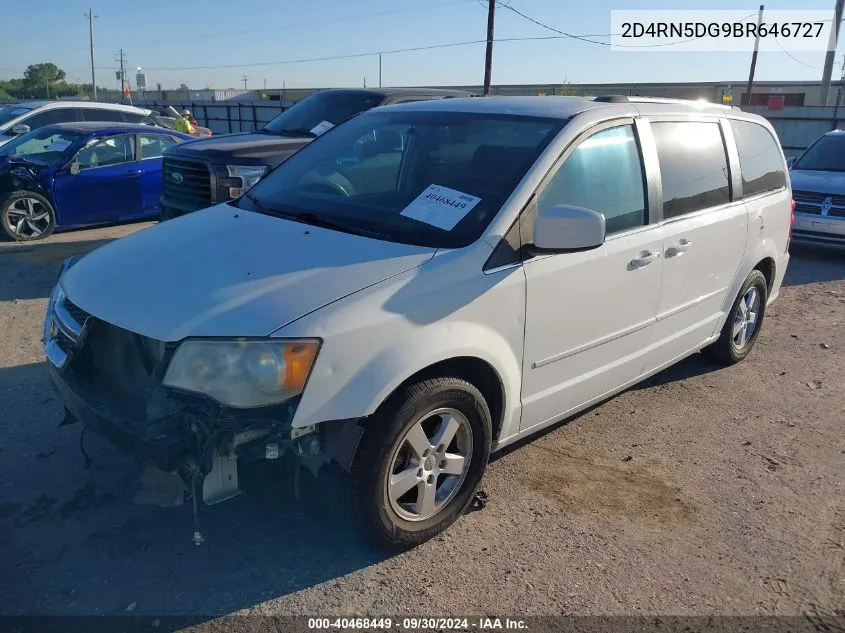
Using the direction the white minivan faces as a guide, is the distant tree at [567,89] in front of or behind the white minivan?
behind

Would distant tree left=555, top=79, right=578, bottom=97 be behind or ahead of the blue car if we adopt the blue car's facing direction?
behind

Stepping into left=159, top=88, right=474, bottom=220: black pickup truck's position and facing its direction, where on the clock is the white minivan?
The white minivan is roughly at 10 o'clock from the black pickup truck.

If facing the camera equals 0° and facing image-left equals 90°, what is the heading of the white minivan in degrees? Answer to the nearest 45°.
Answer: approximately 45°

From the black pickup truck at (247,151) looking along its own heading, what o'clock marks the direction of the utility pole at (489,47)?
The utility pole is roughly at 5 o'clock from the black pickup truck.

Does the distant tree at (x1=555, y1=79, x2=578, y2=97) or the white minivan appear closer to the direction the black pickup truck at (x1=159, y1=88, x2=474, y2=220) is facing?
the white minivan

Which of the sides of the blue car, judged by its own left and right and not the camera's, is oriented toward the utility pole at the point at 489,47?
back

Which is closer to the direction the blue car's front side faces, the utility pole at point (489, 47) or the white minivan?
the white minivan

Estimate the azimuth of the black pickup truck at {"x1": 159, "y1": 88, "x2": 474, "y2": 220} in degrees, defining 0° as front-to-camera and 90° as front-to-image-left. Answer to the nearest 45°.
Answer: approximately 45°

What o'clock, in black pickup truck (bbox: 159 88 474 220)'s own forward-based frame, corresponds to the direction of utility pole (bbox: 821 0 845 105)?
The utility pole is roughly at 6 o'clock from the black pickup truck.

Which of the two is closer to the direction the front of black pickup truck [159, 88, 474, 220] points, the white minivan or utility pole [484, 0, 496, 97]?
the white minivan
